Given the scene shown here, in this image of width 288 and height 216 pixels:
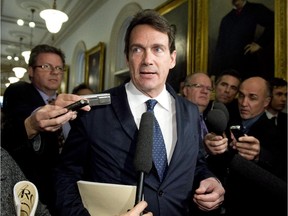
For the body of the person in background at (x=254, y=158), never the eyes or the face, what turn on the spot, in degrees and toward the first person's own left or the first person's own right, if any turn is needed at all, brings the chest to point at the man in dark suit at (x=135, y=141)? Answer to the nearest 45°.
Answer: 0° — they already face them

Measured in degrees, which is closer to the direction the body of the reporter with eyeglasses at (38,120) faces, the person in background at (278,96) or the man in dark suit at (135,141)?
the man in dark suit

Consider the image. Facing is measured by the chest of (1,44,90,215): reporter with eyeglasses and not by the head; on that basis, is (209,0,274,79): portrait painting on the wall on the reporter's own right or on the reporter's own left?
on the reporter's own left

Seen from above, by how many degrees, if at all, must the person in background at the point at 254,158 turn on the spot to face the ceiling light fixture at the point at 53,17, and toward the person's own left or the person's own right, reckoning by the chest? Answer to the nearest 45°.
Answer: approximately 90° to the person's own right

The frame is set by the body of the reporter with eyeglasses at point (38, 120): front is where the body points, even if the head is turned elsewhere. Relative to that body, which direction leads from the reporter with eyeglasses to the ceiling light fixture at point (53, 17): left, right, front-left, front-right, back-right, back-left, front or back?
back-left

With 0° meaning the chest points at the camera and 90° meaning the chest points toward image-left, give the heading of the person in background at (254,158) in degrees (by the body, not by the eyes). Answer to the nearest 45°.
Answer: approximately 45°

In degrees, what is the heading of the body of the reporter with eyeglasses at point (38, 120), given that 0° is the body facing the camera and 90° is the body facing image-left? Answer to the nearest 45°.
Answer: approximately 315°

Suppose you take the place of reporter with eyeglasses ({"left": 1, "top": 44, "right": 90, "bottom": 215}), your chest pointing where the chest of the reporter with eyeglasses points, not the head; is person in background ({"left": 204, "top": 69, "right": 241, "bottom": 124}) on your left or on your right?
on your left

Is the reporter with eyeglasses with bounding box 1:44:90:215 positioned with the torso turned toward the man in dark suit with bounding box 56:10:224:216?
yes
